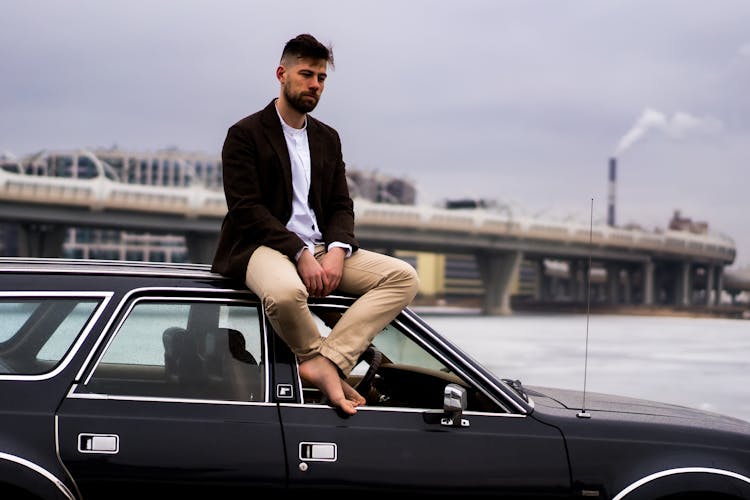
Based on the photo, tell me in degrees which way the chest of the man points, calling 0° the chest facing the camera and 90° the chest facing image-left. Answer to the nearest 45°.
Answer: approximately 315°

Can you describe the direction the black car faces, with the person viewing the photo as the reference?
facing to the right of the viewer
